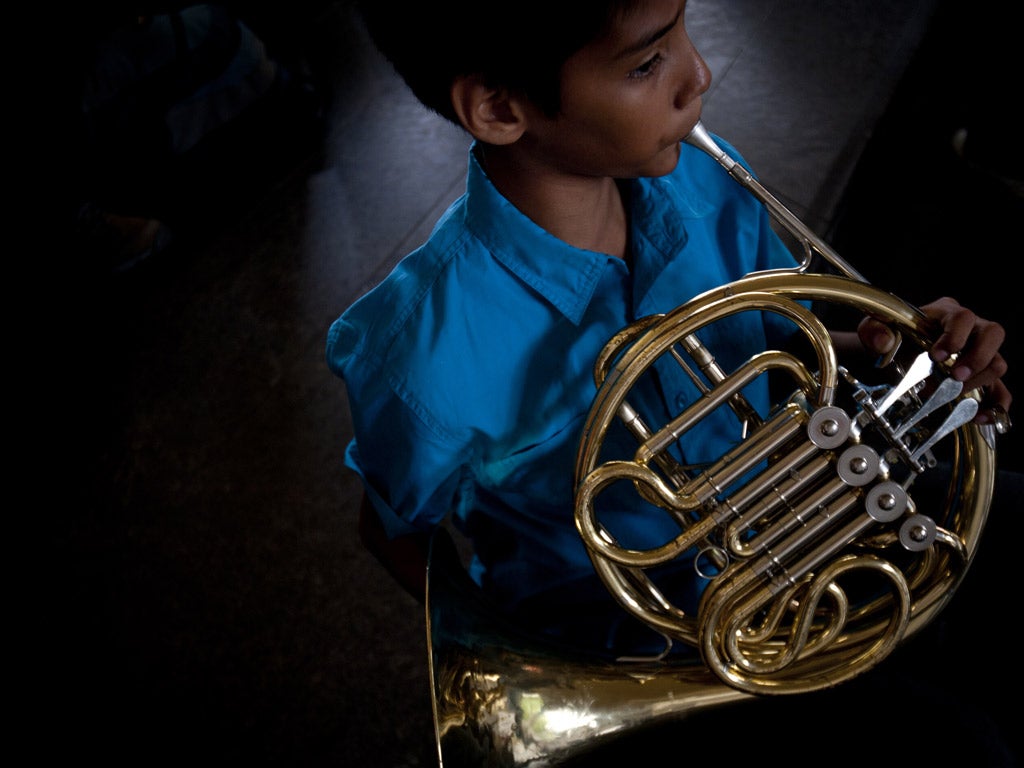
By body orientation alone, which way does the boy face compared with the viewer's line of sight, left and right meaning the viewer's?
facing the viewer and to the right of the viewer

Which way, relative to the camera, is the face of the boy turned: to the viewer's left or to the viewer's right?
to the viewer's right
